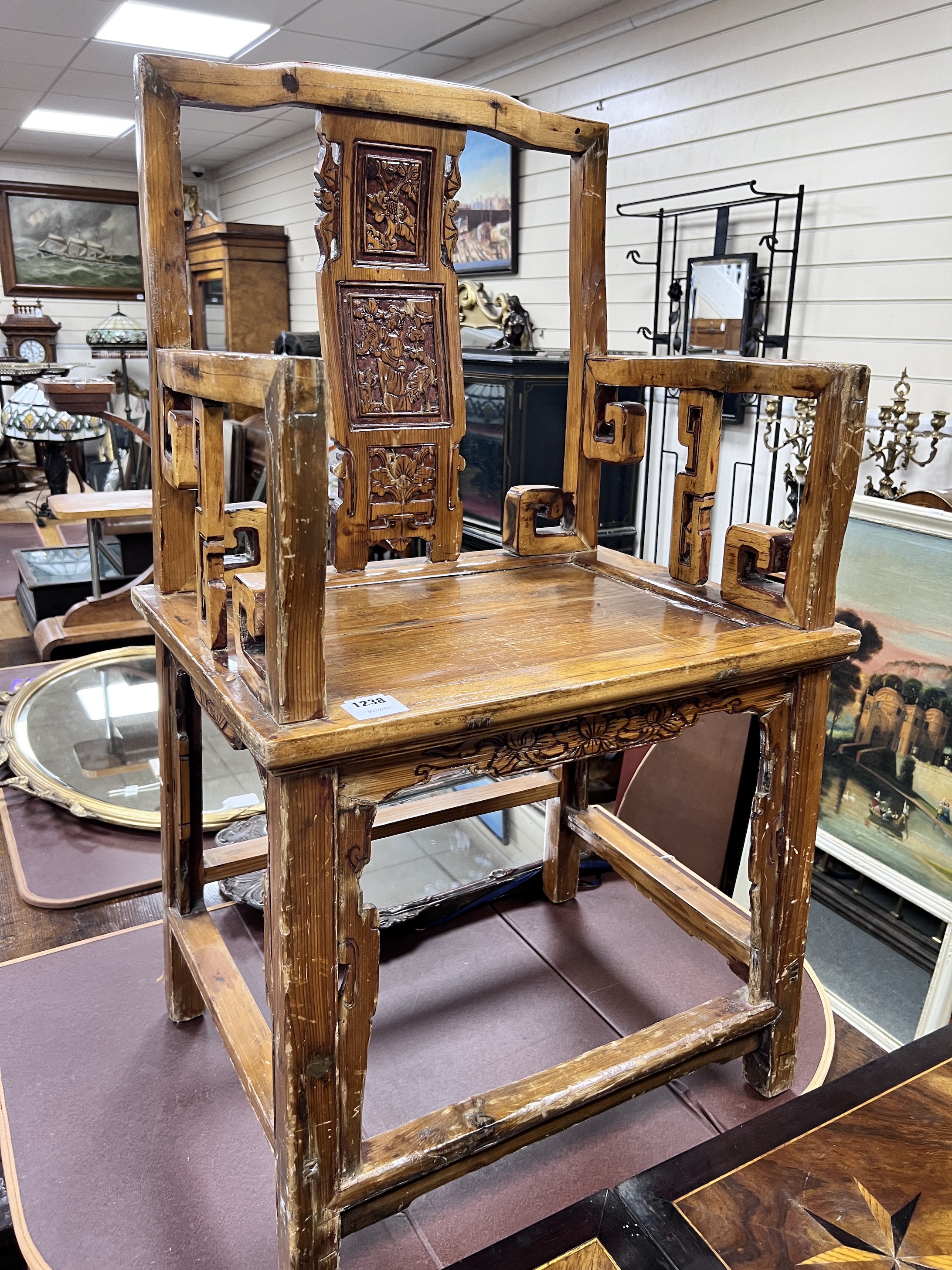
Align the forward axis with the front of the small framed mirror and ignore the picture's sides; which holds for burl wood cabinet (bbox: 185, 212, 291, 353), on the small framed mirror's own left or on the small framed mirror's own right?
on the small framed mirror's own right

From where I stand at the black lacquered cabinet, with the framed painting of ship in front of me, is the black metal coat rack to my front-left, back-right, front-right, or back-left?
back-right

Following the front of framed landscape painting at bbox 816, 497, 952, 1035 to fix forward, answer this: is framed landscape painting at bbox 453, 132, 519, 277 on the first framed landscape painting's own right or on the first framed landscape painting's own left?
on the first framed landscape painting's own right

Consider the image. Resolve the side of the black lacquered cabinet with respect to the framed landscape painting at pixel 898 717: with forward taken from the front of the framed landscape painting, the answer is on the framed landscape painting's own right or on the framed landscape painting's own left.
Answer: on the framed landscape painting's own right

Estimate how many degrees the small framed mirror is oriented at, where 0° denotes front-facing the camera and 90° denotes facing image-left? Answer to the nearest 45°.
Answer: approximately 45°

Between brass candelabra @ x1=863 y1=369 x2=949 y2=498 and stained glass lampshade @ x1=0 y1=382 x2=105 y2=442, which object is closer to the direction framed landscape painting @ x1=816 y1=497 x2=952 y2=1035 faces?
the stained glass lampshade

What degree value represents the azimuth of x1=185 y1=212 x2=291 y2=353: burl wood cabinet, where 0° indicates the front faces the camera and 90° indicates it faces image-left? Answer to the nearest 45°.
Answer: approximately 45°

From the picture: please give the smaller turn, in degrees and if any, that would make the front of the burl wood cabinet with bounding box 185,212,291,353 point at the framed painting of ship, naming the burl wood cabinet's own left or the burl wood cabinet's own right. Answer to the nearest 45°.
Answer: approximately 90° to the burl wood cabinet's own right

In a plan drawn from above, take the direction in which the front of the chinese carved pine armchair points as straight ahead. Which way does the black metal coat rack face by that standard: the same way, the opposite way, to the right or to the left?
to the right

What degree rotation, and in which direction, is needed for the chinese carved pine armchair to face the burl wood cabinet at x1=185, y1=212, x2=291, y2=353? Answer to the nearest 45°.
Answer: approximately 135° to its left
